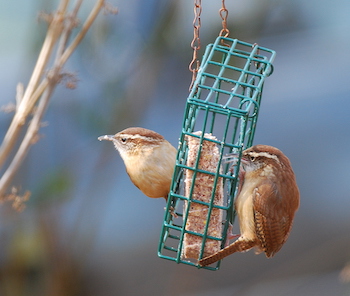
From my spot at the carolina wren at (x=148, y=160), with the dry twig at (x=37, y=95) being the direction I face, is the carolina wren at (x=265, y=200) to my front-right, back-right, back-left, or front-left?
back-right

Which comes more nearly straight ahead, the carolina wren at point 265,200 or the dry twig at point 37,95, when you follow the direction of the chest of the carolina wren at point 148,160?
the dry twig

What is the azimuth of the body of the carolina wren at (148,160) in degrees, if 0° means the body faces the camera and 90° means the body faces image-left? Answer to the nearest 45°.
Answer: approximately 90°

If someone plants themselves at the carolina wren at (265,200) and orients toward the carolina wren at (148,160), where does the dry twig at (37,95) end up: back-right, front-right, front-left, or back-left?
front-right

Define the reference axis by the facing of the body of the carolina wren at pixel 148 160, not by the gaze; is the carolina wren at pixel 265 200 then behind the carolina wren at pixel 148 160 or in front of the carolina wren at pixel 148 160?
behind
